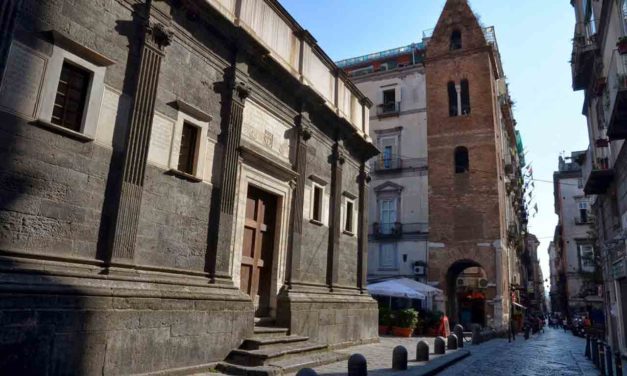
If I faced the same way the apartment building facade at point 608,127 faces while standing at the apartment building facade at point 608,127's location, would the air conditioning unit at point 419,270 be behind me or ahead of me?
ahead

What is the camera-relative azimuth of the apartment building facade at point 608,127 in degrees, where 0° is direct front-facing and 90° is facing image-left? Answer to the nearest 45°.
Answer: approximately 90°

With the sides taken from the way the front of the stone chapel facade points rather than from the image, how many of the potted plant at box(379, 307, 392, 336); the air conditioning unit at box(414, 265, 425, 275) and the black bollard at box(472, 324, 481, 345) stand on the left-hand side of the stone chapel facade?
3

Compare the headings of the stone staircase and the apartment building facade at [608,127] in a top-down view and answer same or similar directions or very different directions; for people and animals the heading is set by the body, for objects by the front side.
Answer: very different directions

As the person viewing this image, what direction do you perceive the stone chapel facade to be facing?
facing the viewer and to the right of the viewer

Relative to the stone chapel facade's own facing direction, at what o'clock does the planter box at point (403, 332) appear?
The planter box is roughly at 9 o'clock from the stone chapel facade.

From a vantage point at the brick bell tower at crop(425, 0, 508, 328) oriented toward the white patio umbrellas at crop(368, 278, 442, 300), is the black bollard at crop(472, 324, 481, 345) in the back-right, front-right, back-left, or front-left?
front-left

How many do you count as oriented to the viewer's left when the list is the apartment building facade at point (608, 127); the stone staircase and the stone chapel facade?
1

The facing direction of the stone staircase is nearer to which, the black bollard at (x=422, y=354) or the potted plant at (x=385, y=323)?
the black bollard

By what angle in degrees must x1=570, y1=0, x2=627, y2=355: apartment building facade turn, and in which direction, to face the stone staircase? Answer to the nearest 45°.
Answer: approximately 45° to its left

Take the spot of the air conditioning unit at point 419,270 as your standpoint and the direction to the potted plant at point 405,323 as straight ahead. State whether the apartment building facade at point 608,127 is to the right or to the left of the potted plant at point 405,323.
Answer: left

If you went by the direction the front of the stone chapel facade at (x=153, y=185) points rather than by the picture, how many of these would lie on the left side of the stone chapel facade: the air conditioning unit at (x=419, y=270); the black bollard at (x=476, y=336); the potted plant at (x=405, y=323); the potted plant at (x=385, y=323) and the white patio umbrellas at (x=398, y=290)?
5
